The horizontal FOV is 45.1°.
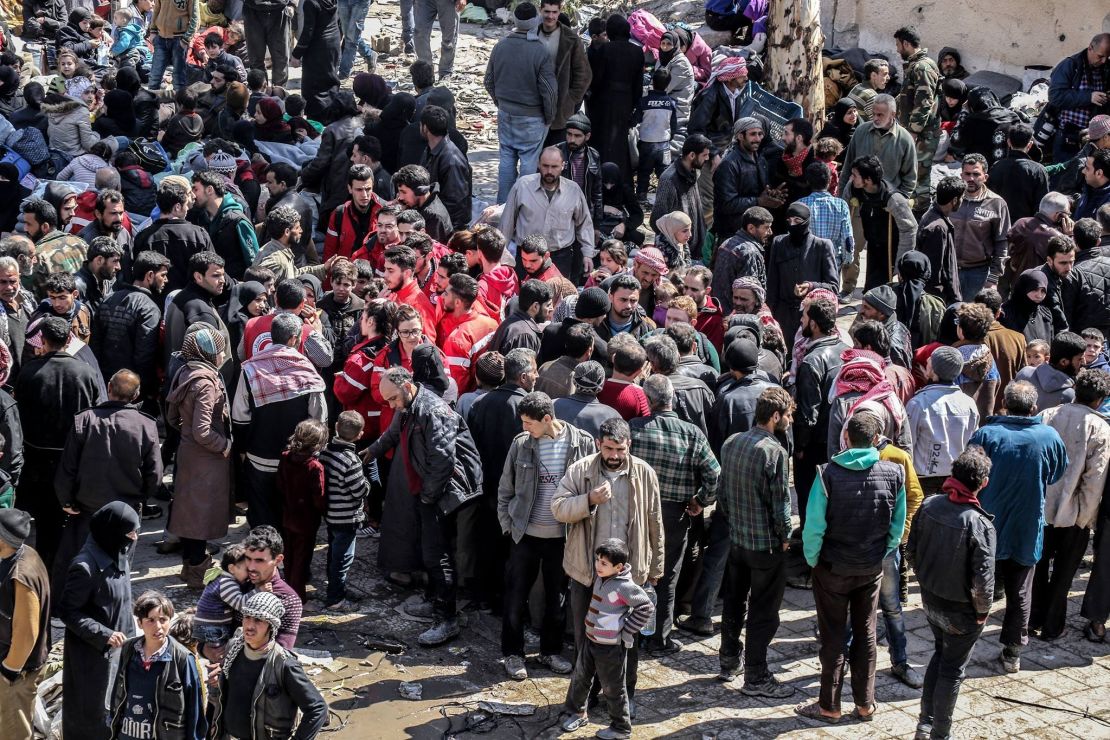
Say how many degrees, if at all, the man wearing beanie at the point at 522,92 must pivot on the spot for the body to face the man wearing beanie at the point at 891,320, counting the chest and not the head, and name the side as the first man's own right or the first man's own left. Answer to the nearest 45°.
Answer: approximately 135° to the first man's own right

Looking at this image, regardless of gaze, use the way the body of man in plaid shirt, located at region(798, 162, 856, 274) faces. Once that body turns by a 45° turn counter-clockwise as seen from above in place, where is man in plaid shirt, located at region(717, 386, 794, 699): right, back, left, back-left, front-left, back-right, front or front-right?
back-left

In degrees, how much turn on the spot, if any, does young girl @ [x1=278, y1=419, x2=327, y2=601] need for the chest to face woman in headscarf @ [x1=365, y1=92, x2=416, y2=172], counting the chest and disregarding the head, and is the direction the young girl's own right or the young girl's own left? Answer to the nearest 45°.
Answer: approximately 45° to the young girl's own left

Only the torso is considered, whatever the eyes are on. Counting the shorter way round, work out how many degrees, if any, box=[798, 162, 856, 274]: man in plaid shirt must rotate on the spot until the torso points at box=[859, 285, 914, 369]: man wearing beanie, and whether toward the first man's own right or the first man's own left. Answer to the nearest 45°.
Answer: approximately 180°

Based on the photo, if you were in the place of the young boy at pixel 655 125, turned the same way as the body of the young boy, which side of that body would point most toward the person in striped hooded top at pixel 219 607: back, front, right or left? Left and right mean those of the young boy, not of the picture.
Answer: back

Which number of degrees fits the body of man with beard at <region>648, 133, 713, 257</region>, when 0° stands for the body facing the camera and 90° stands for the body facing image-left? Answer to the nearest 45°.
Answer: approximately 315°

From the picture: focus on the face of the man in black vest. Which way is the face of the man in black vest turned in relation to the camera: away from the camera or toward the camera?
away from the camera

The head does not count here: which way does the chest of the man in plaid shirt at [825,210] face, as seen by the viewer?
away from the camera

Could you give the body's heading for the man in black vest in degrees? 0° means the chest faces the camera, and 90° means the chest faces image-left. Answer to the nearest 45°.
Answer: approximately 180°
